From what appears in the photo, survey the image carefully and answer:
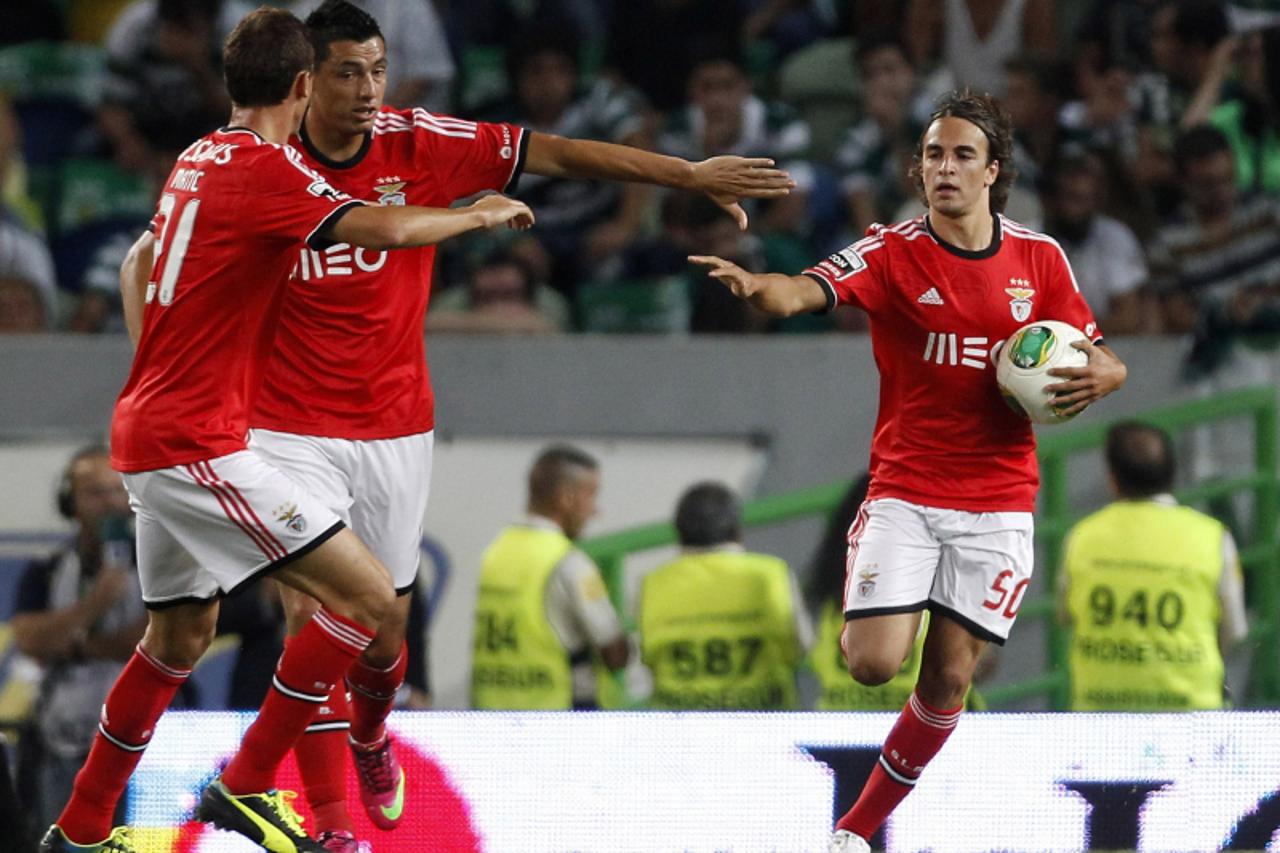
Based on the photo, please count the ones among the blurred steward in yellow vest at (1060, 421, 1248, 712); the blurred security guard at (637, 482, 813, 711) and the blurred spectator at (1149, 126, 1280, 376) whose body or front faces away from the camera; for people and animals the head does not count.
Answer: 2

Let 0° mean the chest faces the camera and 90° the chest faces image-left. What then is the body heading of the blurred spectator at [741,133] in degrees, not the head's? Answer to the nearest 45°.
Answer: approximately 0°

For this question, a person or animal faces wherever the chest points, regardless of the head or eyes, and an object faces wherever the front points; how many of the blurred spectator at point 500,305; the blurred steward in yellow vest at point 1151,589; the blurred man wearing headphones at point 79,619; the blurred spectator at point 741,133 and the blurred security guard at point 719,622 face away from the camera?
2

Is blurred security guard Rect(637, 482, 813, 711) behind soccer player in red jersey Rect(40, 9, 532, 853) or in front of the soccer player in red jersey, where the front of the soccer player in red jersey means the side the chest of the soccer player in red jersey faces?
in front

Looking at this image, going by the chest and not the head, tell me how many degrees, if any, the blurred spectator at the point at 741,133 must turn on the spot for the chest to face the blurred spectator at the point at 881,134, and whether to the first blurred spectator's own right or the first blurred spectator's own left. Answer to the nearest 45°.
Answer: approximately 90° to the first blurred spectator's own left

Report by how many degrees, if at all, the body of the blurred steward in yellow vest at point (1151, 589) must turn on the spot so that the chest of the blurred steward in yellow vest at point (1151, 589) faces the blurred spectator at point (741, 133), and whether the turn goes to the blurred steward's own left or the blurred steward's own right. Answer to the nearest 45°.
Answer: approximately 45° to the blurred steward's own left

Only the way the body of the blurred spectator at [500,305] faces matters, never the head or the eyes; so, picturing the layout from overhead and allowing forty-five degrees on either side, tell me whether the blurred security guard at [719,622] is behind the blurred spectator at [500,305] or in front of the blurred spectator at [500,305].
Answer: in front

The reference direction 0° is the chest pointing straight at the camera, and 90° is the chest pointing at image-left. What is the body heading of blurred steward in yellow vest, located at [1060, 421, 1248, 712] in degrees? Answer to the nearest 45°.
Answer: approximately 180°

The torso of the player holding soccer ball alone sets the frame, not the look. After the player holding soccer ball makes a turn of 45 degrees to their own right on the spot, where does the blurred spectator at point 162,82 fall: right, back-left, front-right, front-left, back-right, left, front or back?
right
